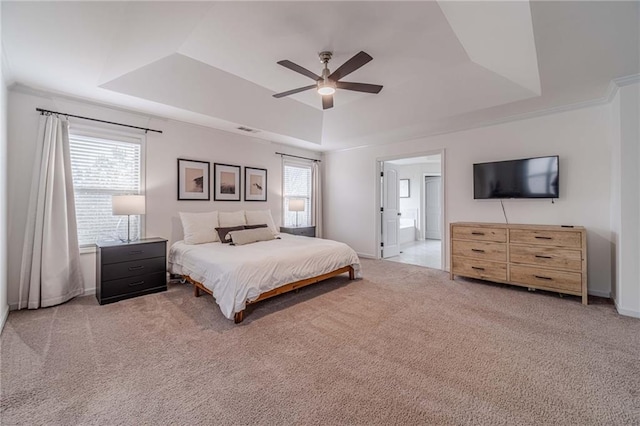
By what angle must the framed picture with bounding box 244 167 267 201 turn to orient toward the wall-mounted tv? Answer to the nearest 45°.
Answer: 0° — it already faces it

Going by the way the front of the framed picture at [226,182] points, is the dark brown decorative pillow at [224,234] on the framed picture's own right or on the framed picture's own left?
on the framed picture's own right

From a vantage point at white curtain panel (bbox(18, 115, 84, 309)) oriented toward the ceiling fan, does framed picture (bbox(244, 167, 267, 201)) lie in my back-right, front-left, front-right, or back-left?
front-left

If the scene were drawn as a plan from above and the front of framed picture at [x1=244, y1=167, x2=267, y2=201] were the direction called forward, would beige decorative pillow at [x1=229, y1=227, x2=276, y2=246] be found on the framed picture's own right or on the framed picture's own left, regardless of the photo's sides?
on the framed picture's own right

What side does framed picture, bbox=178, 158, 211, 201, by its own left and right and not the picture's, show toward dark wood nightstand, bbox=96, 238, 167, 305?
right

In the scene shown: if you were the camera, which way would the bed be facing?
facing the viewer and to the right of the viewer

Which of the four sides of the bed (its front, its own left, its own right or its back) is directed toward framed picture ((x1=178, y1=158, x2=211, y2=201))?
back

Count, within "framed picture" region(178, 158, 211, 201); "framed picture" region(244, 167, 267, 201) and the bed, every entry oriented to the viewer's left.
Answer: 0

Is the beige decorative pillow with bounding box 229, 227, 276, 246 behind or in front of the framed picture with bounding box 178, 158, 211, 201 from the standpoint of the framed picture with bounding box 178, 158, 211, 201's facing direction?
in front

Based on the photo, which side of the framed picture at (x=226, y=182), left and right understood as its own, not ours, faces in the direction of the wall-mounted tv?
front
